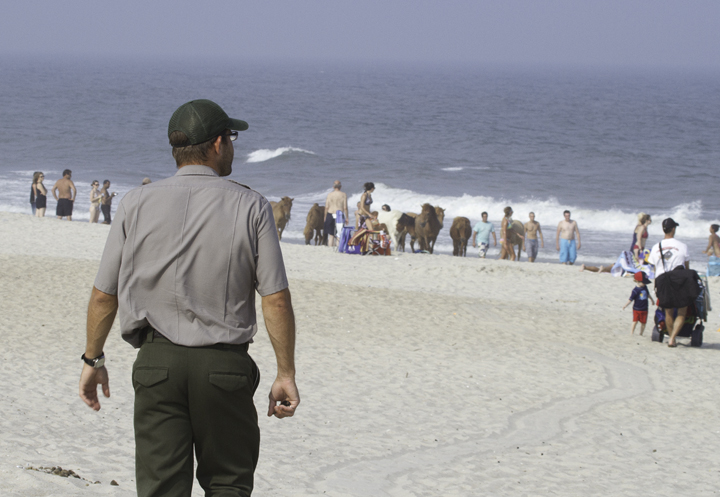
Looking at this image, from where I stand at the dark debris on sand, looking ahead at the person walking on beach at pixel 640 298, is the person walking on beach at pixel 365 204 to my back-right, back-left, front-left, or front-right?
front-left

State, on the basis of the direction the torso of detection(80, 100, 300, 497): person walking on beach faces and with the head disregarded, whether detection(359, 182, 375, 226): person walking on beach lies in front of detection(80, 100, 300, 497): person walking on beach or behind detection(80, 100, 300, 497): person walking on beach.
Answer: in front

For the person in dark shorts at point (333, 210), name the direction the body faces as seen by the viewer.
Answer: away from the camera

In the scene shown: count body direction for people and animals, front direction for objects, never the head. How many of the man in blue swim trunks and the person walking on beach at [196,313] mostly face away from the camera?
1

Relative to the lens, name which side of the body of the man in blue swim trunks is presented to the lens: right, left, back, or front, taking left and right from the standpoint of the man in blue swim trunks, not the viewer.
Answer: front

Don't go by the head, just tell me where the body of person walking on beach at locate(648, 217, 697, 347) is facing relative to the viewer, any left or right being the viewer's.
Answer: facing away from the viewer

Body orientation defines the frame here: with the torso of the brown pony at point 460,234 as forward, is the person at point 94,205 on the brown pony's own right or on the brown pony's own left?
on the brown pony's own left

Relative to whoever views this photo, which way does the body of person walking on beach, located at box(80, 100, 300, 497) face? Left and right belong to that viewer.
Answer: facing away from the viewer

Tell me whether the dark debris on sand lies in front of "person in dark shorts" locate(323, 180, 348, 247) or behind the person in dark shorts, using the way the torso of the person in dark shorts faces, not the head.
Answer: behind
